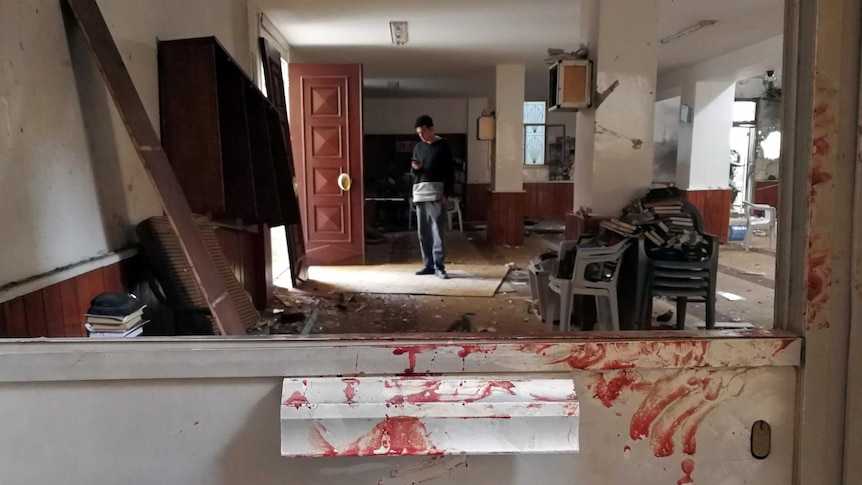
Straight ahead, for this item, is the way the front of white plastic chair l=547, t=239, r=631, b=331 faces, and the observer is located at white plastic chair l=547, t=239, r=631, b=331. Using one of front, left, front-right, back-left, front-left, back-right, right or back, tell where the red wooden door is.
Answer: front-right

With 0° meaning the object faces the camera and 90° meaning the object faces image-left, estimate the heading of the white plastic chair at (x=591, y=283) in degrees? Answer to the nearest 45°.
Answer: approximately 90°

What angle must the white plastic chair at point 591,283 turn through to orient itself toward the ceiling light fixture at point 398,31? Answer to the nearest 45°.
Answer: approximately 45° to its right

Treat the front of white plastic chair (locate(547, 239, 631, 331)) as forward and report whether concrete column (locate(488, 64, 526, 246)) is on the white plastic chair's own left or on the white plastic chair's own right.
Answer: on the white plastic chair's own right

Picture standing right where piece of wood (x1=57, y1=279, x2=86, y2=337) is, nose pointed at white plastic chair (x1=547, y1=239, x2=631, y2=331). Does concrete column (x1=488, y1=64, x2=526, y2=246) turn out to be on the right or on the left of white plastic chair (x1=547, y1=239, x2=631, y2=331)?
left

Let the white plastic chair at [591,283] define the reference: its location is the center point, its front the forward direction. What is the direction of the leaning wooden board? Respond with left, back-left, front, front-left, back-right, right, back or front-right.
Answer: front-left

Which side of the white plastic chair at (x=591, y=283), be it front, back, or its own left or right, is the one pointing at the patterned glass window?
right
